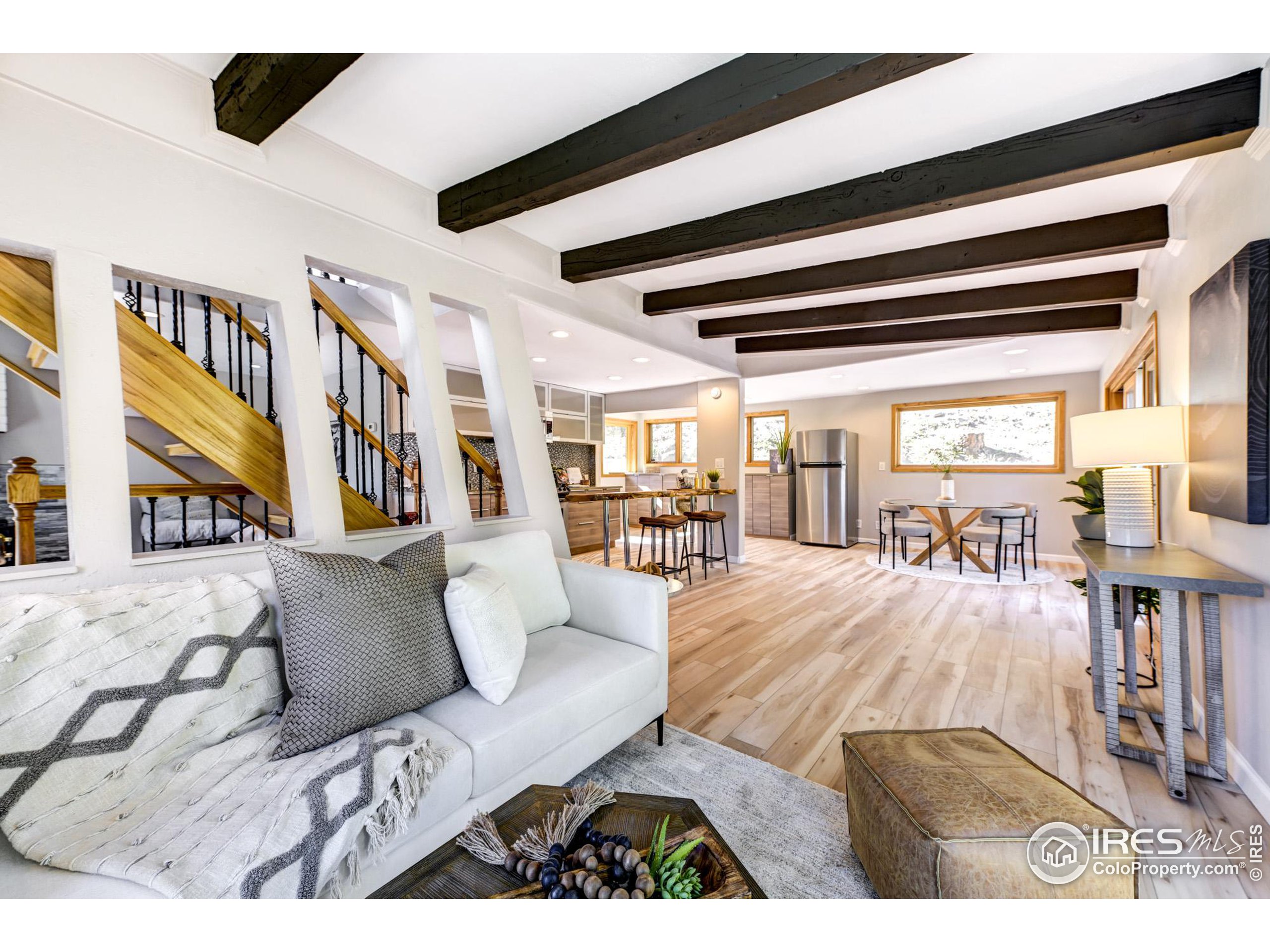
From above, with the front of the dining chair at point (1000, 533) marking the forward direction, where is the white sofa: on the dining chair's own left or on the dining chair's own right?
on the dining chair's own left

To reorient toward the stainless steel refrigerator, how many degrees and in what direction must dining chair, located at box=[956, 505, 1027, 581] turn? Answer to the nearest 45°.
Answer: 0° — it already faces it

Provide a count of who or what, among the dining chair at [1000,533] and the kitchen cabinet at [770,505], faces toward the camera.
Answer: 1

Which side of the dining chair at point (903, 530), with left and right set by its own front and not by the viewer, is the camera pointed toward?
right

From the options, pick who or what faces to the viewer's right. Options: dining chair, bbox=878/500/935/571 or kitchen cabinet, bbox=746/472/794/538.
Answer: the dining chair

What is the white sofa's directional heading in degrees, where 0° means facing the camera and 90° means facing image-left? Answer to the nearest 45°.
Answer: approximately 315°

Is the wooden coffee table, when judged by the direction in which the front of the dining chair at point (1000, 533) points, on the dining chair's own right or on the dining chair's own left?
on the dining chair's own left

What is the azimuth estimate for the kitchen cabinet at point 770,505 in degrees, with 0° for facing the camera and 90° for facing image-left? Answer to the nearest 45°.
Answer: approximately 0°

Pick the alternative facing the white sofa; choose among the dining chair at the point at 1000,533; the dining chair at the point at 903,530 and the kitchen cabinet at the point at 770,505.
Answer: the kitchen cabinet

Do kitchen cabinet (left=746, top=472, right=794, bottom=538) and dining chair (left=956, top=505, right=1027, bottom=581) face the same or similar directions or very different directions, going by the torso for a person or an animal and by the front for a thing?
very different directions

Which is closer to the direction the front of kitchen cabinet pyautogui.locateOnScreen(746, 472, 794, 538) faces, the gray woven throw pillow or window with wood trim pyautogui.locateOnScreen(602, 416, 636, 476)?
the gray woven throw pillow

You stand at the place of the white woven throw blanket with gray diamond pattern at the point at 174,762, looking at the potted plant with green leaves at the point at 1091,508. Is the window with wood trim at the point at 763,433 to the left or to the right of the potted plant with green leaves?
left

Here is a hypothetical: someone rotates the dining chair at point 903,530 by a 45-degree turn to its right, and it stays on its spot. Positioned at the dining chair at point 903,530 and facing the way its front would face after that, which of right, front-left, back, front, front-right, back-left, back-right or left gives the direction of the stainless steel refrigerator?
back

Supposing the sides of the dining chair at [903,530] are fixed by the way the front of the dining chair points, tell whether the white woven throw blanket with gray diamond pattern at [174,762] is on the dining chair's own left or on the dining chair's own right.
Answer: on the dining chair's own right

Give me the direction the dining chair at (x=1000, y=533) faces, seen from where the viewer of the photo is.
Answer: facing away from the viewer and to the left of the viewer
